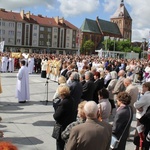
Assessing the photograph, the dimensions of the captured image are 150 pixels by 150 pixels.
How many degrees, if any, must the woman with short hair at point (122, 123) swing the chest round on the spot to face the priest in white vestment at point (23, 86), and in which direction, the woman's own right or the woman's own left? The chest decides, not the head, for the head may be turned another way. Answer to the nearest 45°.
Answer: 0° — they already face them

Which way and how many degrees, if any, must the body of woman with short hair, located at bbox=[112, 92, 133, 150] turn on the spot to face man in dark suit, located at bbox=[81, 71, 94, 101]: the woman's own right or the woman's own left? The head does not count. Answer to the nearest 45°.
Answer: approximately 45° to the woman's own right

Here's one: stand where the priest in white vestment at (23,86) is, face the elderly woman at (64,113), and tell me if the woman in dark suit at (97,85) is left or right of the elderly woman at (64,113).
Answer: left

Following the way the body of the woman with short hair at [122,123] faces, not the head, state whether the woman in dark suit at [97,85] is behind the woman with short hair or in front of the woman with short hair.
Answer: in front

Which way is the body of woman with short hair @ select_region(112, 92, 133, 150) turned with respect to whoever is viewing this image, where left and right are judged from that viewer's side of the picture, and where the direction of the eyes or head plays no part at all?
facing away from the viewer and to the left of the viewer

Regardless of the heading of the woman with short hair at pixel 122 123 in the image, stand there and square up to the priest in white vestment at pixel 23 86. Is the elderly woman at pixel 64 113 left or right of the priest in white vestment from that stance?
left

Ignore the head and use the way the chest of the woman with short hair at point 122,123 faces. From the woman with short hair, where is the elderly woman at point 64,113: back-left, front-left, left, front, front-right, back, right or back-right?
front-left
